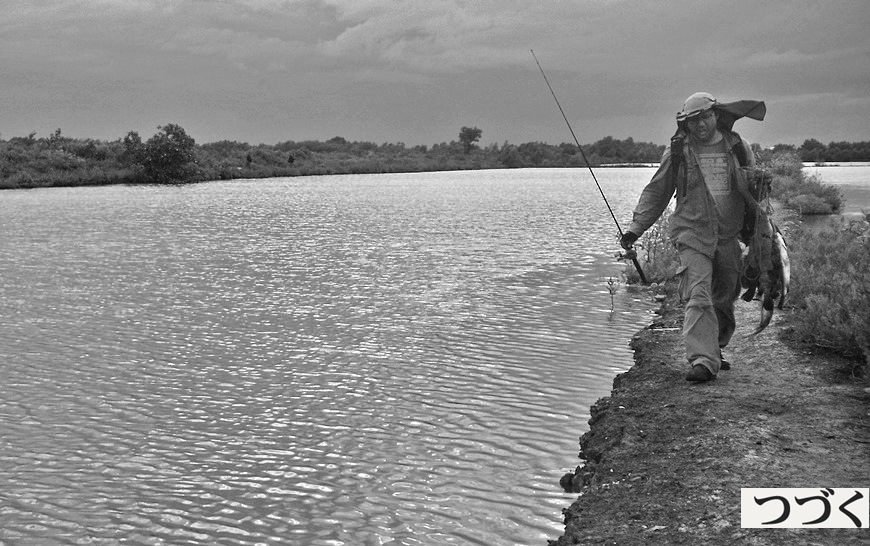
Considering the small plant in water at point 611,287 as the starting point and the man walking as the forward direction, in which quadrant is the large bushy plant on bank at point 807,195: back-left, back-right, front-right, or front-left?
back-left

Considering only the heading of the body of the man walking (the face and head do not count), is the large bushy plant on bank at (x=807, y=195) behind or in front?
behind

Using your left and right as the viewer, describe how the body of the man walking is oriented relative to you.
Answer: facing the viewer

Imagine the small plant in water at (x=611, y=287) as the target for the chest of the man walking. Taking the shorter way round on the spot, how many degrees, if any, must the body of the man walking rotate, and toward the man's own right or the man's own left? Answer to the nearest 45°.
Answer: approximately 180°
